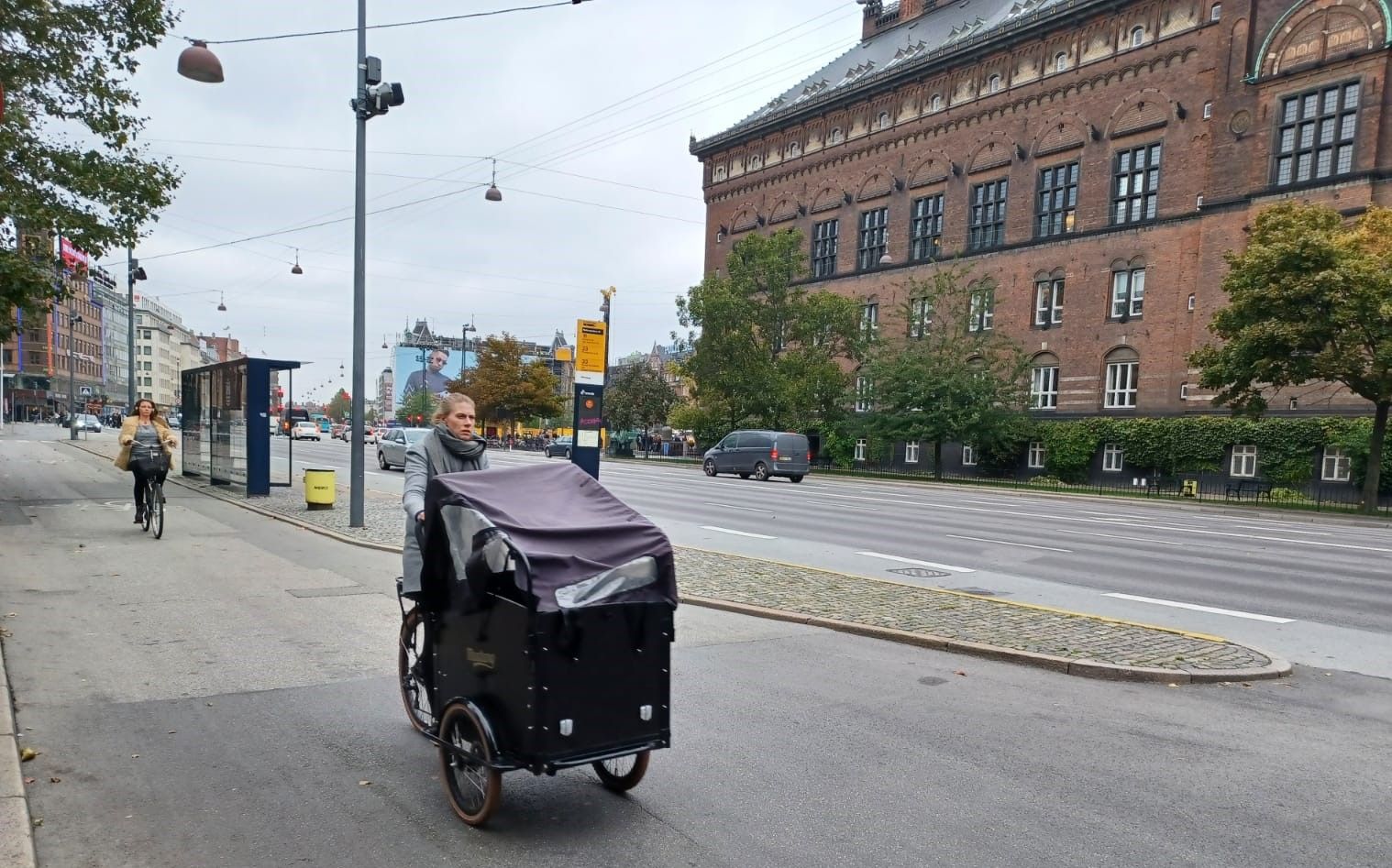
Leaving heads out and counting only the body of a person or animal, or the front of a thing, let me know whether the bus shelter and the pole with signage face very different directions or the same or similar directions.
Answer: very different directions

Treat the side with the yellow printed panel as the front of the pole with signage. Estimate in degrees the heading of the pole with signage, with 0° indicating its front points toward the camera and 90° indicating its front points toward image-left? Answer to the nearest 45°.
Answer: approximately 0°

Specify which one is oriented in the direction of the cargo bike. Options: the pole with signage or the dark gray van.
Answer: the pole with signage

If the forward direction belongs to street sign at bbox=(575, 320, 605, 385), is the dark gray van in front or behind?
behind

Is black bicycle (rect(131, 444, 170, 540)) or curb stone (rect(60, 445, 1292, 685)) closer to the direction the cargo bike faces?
the curb stone

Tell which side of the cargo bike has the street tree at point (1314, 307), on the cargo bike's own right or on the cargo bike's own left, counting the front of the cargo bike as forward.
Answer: on the cargo bike's own left
